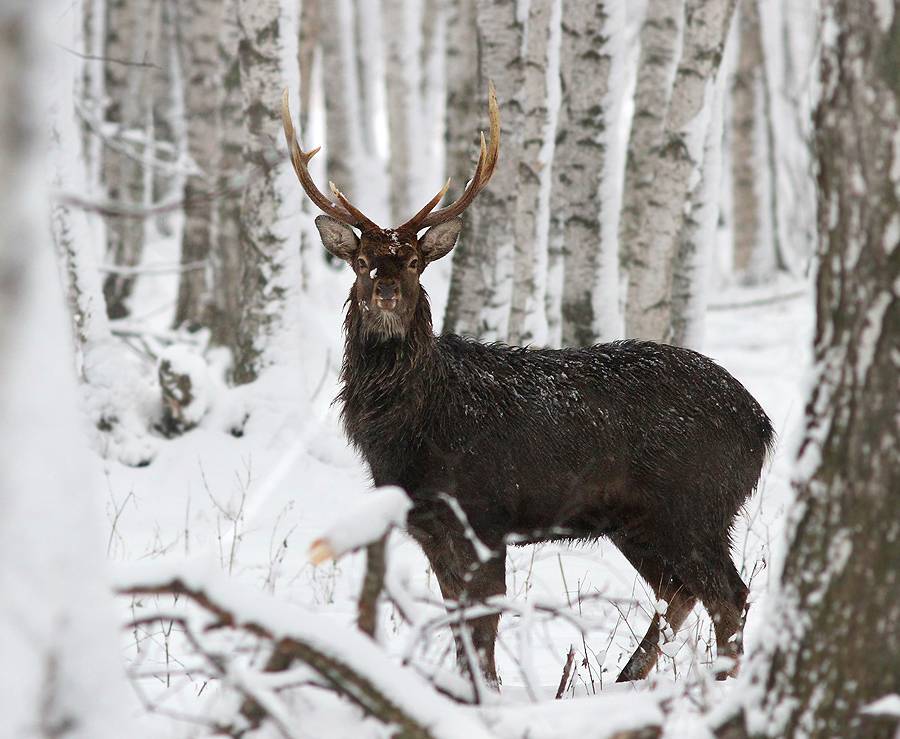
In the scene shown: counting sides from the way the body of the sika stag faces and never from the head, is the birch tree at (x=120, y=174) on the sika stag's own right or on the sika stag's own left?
on the sika stag's own right

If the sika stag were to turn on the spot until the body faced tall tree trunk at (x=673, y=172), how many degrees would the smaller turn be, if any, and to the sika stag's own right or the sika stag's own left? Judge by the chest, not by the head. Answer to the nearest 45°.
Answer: approximately 90° to the sika stag's own right

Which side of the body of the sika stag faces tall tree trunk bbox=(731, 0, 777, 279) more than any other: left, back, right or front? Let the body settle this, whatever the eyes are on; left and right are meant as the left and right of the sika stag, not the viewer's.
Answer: right

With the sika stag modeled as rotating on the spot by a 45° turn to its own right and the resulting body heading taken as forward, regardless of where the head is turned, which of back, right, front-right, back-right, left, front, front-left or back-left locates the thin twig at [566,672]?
back-left

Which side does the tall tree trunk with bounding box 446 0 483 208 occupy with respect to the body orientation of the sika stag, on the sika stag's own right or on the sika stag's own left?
on the sika stag's own right

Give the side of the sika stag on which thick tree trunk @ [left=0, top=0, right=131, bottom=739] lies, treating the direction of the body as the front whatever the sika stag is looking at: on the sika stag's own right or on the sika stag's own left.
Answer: on the sika stag's own left

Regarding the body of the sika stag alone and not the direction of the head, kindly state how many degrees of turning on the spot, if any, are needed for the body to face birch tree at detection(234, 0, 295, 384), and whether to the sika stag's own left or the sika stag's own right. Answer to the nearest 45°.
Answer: approximately 45° to the sika stag's own right

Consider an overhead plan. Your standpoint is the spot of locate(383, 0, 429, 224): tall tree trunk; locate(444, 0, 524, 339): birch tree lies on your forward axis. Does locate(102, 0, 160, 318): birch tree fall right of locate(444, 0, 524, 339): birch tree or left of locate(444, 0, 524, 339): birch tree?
right

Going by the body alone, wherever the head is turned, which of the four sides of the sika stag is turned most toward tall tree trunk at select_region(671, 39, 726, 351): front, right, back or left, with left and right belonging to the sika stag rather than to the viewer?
right

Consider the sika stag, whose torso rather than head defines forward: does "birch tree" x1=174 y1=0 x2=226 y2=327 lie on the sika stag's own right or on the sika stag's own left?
on the sika stag's own right

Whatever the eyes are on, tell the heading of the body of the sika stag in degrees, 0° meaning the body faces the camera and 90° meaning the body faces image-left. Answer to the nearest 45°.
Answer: approximately 90°

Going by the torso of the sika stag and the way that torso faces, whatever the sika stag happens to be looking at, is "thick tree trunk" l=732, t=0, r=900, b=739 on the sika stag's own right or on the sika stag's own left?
on the sika stag's own left

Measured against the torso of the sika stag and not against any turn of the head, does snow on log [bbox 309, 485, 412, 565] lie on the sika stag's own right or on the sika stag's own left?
on the sika stag's own left

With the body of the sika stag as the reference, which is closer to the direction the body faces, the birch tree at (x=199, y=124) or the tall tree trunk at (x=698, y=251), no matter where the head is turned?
the birch tree
